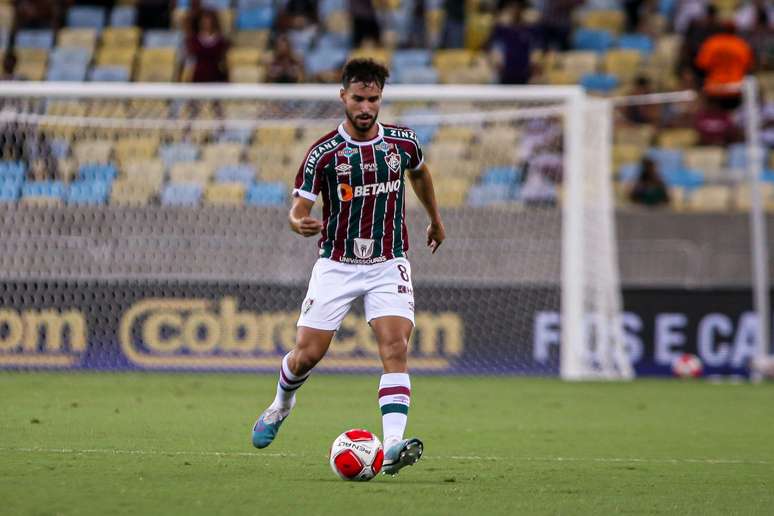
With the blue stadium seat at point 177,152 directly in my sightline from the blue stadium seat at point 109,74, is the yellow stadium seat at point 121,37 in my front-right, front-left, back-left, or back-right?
back-left

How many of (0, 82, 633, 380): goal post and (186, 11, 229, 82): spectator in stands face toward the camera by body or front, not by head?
2

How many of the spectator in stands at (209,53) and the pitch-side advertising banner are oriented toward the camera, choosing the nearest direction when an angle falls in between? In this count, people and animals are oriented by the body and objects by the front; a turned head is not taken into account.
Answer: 2

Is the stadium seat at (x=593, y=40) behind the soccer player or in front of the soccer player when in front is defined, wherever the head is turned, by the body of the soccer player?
behind

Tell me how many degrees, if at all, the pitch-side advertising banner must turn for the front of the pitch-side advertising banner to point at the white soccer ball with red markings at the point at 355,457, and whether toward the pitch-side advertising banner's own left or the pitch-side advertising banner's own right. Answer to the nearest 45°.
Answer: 0° — it already faces it

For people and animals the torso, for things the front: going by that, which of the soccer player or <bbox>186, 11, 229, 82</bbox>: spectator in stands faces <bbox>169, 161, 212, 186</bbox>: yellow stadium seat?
the spectator in stands
